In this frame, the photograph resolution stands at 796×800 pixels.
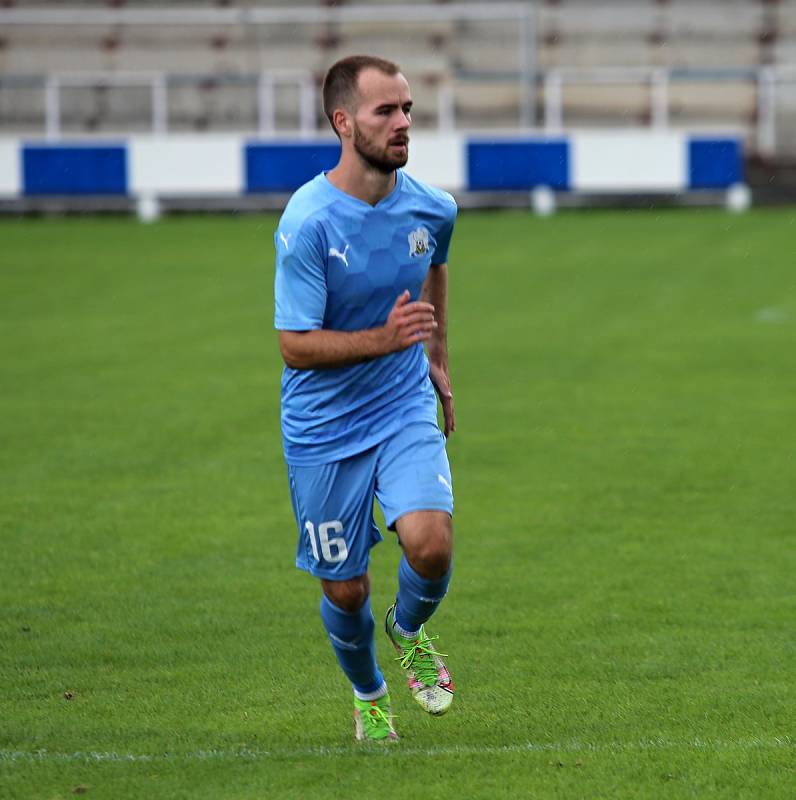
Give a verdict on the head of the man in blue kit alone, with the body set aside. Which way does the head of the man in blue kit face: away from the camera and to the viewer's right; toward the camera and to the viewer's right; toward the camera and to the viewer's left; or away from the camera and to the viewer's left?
toward the camera and to the viewer's right

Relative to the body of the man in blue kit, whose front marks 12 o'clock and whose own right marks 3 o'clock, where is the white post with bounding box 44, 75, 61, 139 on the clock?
The white post is roughly at 7 o'clock from the man in blue kit.

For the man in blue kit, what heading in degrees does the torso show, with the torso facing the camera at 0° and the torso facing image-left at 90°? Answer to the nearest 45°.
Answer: approximately 315°

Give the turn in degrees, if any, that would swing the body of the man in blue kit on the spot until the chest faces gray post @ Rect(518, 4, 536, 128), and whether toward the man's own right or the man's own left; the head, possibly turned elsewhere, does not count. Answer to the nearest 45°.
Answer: approximately 135° to the man's own left

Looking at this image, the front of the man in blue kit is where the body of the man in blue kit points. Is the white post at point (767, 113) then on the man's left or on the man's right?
on the man's left

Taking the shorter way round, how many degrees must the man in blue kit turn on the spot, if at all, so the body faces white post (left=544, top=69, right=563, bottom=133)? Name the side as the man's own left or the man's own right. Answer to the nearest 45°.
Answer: approximately 135° to the man's own left

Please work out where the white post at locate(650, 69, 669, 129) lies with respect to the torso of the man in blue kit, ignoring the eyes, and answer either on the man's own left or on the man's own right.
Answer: on the man's own left

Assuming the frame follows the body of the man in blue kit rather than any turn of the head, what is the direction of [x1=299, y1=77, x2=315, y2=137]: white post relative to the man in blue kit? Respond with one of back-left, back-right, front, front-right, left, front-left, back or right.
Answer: back-left
